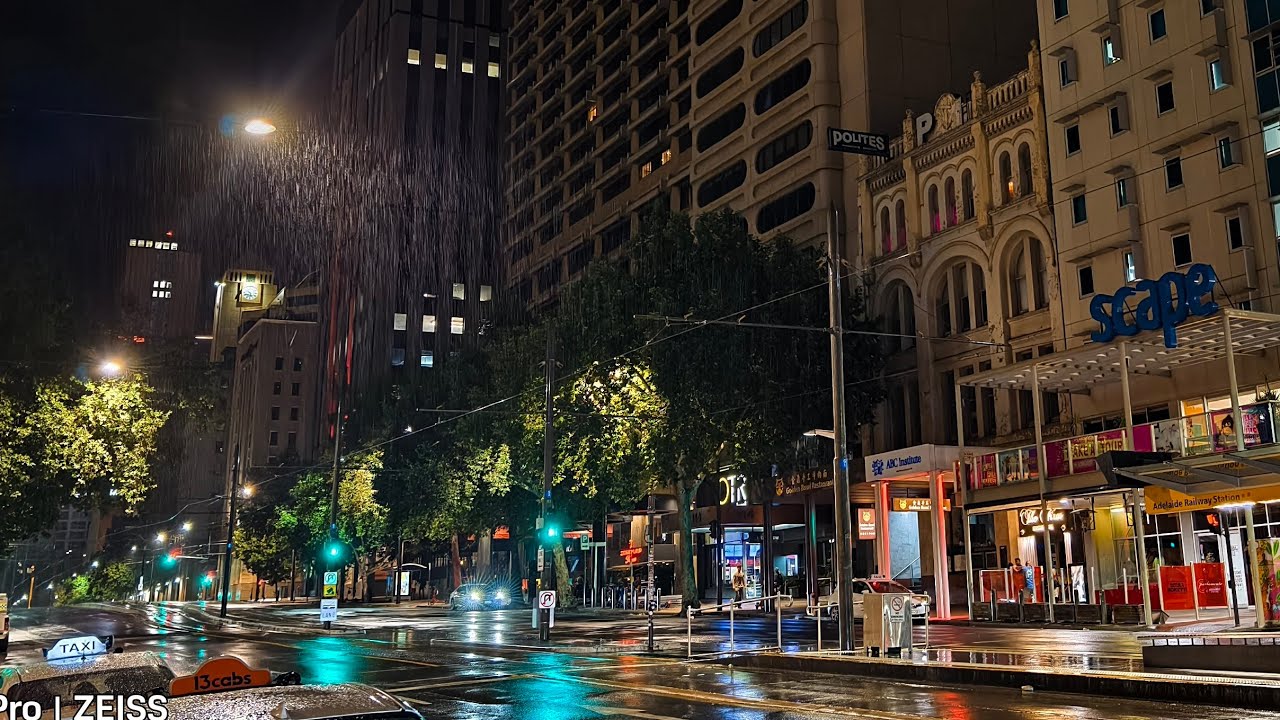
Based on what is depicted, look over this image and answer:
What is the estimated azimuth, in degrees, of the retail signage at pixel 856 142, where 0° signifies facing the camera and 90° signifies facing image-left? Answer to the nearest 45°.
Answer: approximately 45°

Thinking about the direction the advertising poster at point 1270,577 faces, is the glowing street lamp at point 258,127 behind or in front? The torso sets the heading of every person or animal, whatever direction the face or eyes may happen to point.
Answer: in front

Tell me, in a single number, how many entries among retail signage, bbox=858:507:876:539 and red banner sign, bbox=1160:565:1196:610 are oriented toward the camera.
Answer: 2

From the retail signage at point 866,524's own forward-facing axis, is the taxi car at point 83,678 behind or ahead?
ahead

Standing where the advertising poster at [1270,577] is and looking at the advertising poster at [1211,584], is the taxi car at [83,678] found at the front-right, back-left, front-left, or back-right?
back-left

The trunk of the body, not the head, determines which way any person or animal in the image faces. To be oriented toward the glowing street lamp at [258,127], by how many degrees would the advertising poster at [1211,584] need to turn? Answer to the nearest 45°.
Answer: approximately 45° to its right

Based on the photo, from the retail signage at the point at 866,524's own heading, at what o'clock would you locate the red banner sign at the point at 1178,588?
The red banner sign is roughly at 11 o'clock from the retail signage.

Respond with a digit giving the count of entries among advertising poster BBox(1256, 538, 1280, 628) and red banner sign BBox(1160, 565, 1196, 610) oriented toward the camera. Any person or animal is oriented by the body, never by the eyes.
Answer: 2

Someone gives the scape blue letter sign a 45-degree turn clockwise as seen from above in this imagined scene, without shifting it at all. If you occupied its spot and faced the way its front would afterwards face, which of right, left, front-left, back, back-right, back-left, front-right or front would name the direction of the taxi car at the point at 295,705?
left

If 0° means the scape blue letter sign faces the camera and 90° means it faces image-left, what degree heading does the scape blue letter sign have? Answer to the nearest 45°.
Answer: approximately 45°
